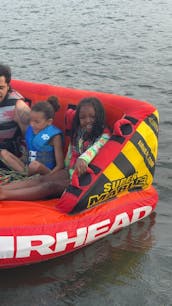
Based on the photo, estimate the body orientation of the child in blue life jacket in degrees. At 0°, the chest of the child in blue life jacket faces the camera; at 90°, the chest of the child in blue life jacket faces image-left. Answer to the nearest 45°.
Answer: approximately 45°
